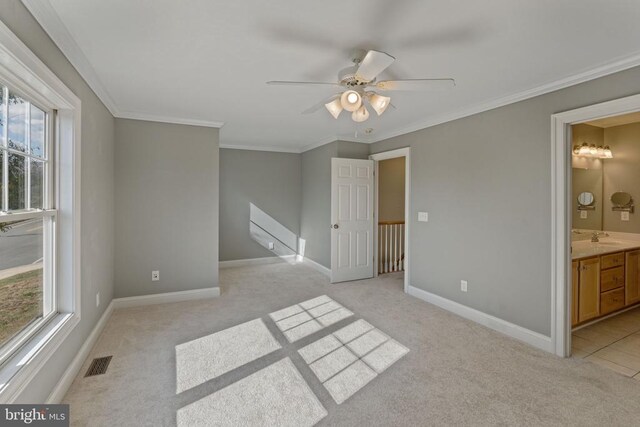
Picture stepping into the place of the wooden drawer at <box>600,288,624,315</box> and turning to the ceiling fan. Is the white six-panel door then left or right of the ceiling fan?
right

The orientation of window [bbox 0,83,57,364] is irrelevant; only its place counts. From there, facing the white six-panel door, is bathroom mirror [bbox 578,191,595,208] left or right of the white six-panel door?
right

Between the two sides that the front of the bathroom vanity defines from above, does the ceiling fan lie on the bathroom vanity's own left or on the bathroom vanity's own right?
on the bathroom vanity's own right

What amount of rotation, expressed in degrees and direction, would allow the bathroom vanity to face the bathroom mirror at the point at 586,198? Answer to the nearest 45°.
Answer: approximately 135° to its left

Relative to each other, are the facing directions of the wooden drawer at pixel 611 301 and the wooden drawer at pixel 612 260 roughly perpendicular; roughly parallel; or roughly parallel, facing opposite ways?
roughly parallel

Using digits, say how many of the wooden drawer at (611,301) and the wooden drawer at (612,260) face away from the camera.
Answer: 0

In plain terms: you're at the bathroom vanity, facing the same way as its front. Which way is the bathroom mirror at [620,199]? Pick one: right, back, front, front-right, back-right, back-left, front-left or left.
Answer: back-left
